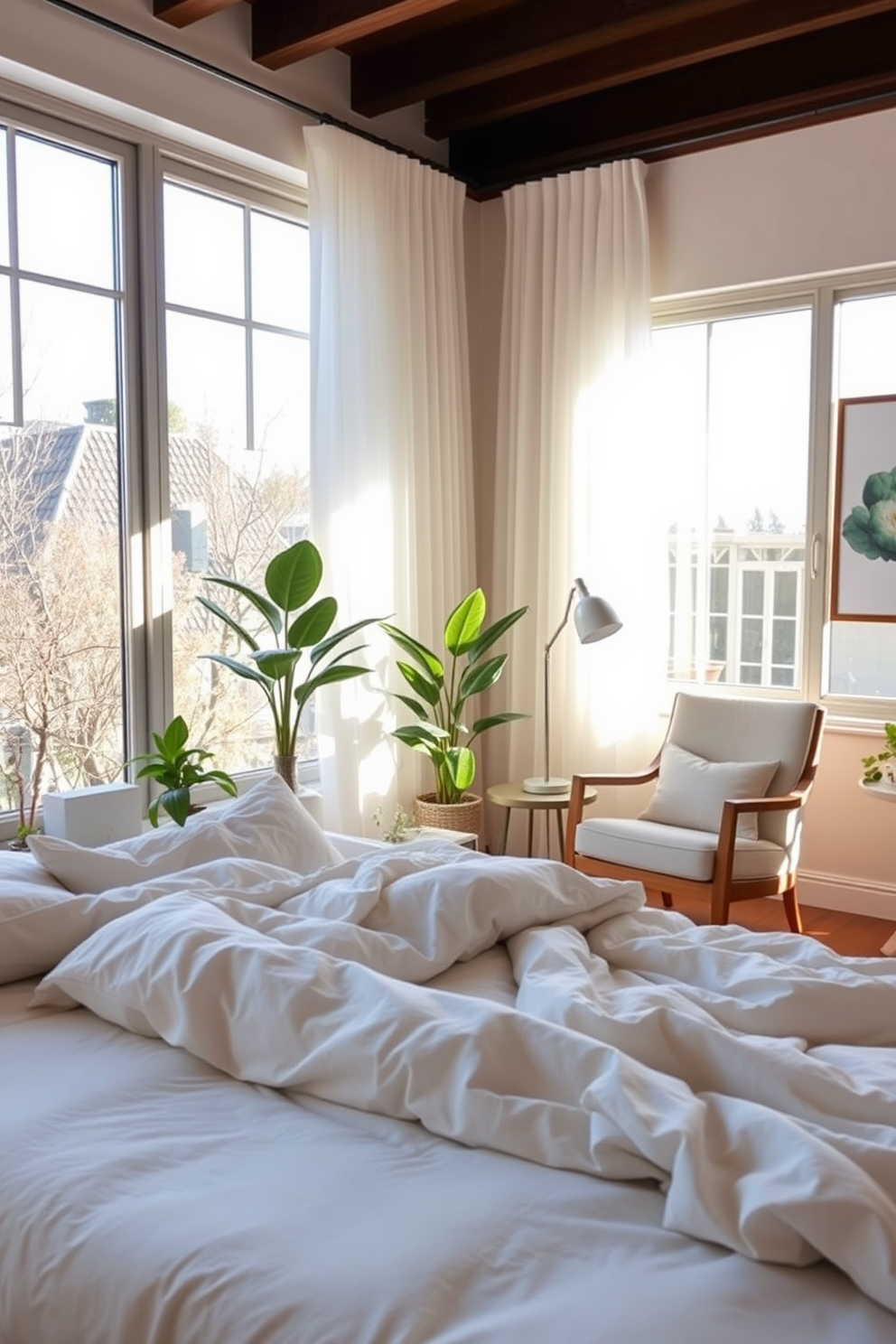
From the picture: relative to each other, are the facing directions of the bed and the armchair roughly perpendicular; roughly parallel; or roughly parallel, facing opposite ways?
roughly perpendicular

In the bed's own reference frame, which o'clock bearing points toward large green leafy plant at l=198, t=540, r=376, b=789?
The large green leafy plant is roughly at 7 o'clock from the bed.

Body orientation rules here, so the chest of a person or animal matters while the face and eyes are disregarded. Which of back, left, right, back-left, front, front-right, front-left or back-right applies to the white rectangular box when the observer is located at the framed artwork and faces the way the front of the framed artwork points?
front-right

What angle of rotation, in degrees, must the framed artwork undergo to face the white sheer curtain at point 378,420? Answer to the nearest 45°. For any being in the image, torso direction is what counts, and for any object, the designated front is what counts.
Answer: approximately 90° to its right

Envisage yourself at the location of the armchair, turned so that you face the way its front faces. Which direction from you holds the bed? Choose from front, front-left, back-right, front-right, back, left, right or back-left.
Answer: front-left

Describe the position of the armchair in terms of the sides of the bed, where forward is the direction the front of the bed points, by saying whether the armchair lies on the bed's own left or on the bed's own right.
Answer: on the bed's own left
